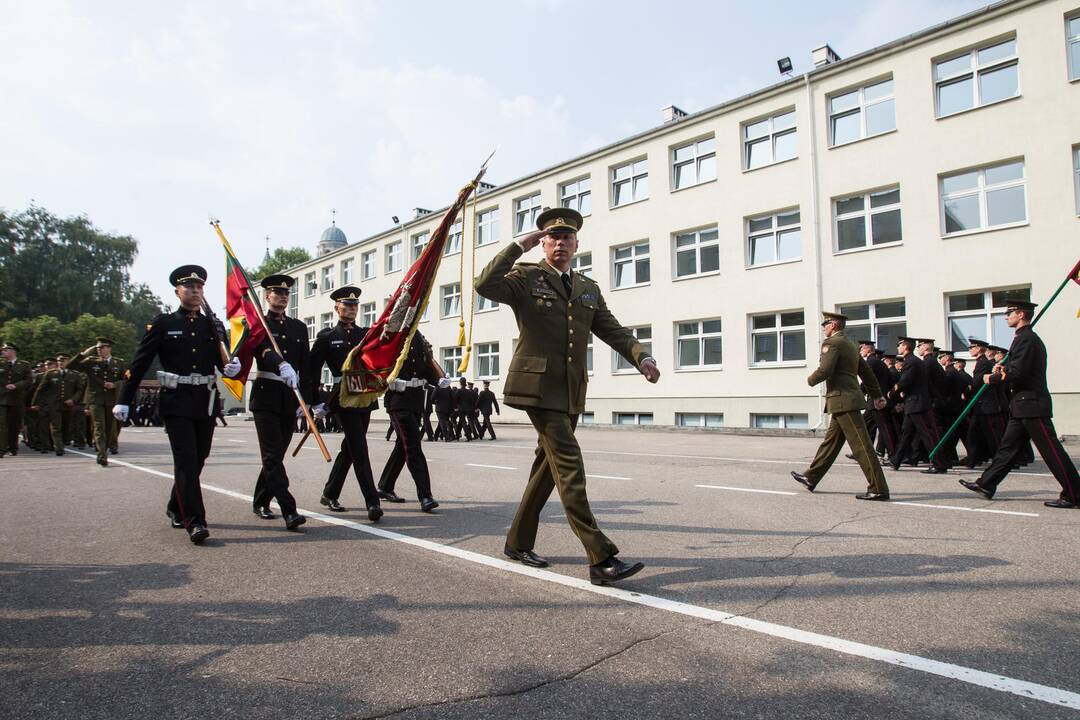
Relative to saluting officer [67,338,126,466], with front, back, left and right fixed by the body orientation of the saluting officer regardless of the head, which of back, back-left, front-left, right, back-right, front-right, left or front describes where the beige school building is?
left

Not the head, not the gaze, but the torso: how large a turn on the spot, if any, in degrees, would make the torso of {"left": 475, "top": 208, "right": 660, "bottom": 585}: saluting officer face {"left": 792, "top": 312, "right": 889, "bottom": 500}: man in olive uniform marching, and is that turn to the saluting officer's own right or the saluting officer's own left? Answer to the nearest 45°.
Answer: approximately 90° to the saluting officer's own left

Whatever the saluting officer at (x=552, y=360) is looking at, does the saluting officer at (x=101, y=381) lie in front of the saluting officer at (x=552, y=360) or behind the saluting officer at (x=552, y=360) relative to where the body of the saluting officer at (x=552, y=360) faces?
behind

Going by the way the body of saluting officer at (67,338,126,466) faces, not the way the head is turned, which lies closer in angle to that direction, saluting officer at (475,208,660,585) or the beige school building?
the saluting officer

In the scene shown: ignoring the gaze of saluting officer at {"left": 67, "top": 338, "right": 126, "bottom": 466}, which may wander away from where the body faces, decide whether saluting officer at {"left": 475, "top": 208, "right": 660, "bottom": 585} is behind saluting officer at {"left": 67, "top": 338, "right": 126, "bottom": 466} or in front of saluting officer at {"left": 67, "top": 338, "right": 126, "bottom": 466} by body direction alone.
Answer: in front

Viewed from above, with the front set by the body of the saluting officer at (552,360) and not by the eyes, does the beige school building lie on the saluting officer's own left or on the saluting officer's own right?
on the saluting officer's own left

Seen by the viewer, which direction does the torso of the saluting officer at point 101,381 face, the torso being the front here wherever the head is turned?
toward the camera

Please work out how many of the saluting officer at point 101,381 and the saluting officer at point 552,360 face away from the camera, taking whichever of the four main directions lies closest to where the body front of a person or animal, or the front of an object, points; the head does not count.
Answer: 0

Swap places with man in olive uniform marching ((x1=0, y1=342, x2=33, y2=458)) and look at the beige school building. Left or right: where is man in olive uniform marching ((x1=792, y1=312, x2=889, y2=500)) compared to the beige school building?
right

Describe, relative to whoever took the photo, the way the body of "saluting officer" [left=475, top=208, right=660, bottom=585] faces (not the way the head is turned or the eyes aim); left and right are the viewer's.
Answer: facing the viewer and to the right of the viewer
